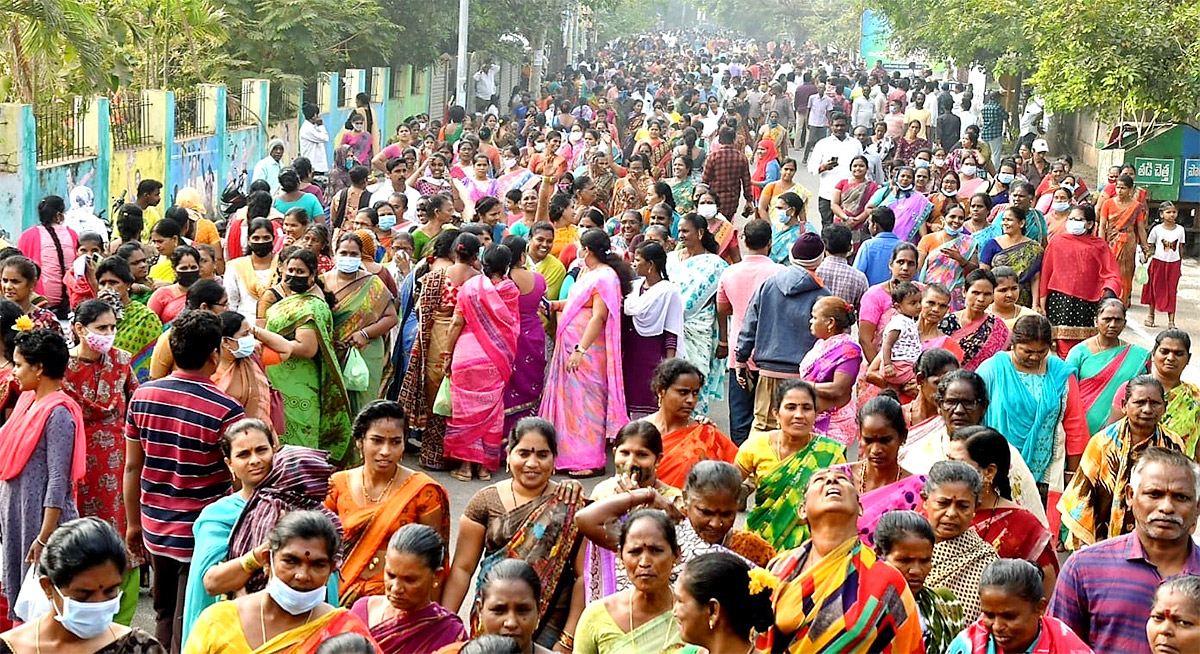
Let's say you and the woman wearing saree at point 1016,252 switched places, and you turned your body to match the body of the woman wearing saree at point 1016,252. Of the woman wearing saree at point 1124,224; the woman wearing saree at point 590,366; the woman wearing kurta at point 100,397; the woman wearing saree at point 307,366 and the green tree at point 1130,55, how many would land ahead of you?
3

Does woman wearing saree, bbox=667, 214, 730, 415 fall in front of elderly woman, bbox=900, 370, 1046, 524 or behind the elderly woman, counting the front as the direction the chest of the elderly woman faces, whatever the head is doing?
behind

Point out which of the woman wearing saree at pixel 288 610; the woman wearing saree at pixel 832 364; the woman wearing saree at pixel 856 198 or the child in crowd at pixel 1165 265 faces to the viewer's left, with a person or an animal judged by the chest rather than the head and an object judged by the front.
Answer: the woman wearing saree at pixel 832 364

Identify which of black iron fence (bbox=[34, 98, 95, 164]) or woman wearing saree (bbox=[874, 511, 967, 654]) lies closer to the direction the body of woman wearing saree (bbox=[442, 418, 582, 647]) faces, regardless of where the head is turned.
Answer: the woman wearing saree

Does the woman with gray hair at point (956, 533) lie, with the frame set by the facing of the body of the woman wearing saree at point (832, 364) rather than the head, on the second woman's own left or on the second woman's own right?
on the second woman's own left

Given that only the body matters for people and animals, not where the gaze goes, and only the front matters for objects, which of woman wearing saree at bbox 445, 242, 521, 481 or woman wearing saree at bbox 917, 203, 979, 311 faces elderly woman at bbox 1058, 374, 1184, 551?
woman wearing saree at bbox 917, 203, 979, 311

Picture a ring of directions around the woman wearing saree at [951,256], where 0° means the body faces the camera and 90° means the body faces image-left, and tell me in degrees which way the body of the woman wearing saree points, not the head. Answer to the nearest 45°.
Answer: approximately 0°
